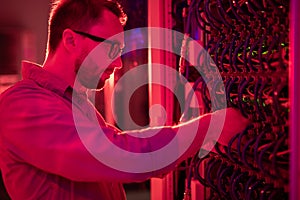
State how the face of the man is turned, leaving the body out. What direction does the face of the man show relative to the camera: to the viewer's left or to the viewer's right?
to the viewer's right

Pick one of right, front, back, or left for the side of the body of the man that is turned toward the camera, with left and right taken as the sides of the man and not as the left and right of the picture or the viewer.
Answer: right
